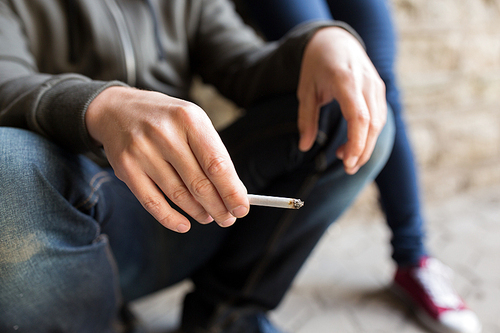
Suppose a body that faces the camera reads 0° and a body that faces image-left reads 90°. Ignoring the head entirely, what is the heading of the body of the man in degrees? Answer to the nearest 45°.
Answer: approximately 315°
